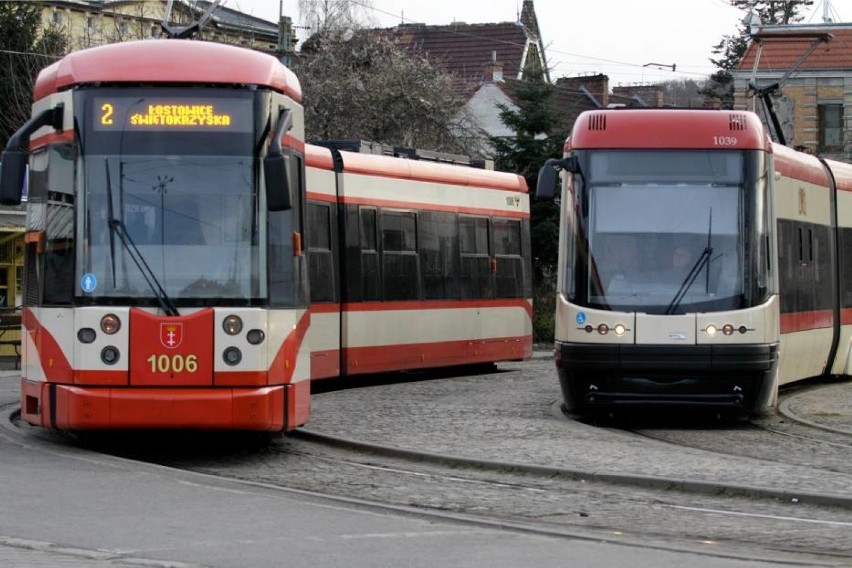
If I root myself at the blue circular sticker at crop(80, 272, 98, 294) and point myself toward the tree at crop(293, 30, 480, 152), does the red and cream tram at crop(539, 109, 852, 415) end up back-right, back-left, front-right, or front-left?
front-right

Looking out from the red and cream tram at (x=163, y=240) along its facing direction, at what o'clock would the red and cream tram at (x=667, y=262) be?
the red and cream tram at (x=667, y=262) is roughly at 8 o'clock from the red and cream tram at (x=163, y=240).

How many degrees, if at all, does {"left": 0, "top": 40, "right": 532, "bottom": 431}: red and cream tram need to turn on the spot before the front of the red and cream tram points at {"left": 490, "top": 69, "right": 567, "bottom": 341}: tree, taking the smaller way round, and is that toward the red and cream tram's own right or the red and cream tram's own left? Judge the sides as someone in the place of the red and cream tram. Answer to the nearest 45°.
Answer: approximately 180°

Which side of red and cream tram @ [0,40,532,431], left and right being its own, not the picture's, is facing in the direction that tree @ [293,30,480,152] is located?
back

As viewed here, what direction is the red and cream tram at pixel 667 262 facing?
toward the camera

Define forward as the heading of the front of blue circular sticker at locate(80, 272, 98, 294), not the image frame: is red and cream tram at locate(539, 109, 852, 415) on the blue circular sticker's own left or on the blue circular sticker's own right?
on the blue circular sticker's own left

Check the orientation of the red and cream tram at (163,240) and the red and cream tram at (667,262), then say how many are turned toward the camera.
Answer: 2

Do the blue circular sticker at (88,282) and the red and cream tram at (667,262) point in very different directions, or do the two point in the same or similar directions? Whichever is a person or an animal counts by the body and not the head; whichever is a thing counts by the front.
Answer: same or similar directions

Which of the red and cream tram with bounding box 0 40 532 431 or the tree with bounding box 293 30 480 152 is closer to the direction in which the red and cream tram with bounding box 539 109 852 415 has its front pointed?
the red and cream tram

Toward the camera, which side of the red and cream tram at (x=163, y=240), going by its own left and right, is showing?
front

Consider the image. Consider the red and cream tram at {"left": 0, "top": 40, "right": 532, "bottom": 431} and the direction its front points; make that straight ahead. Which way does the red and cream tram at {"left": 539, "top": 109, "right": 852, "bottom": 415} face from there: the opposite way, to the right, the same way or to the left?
the same way

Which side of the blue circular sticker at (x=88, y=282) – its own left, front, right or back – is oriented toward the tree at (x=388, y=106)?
back
